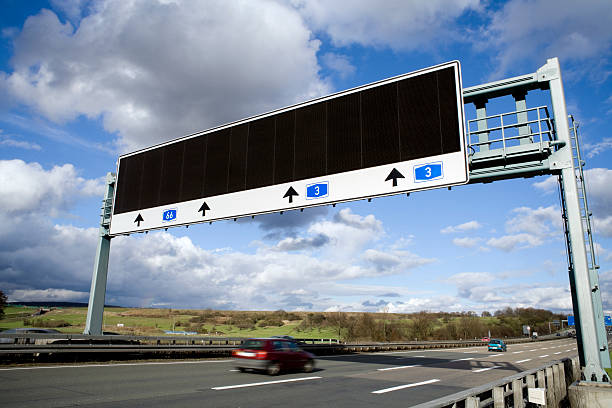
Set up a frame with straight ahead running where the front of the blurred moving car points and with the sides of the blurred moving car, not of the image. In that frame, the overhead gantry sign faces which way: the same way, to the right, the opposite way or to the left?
the opposite way

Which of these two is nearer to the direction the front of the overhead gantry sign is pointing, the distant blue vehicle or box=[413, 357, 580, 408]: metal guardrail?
the metal guardrail

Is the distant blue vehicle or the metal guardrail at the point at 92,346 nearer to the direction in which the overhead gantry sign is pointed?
the metal guardrail

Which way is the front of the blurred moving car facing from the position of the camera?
facing away from the viewer and to the right of the viewer

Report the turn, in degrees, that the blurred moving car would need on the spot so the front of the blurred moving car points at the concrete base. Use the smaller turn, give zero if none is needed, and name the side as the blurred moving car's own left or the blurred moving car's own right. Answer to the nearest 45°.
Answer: approximately 90° to the blurred moving car's own right

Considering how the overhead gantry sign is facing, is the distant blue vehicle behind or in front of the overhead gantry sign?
behind

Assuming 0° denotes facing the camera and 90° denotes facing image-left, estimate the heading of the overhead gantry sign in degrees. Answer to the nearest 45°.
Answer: approximately 45°

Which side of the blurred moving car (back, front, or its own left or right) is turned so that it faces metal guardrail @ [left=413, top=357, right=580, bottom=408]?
right

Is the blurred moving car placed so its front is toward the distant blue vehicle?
yes

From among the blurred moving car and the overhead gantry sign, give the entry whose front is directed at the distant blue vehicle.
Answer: the blurred moving car
